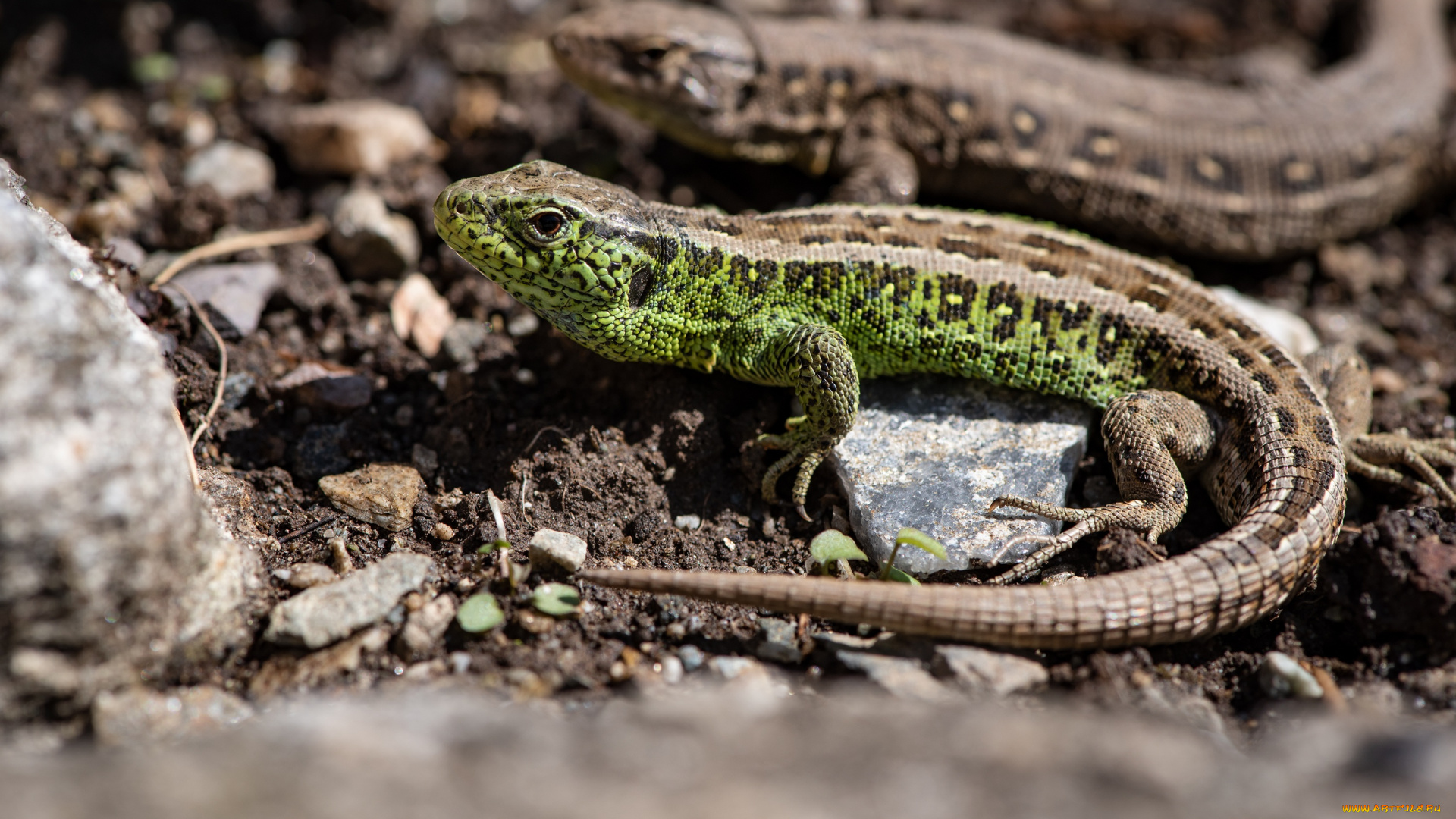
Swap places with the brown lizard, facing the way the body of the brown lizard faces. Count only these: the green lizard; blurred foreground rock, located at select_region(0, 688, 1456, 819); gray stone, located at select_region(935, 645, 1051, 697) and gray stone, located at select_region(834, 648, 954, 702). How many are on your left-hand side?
4

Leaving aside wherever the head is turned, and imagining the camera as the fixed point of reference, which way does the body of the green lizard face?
to the viewer's left

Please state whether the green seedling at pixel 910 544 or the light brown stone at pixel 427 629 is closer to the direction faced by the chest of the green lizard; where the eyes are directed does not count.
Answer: the light brown stone

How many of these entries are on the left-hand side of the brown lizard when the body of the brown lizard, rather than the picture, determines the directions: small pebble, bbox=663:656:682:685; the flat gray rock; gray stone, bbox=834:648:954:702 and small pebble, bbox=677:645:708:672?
4

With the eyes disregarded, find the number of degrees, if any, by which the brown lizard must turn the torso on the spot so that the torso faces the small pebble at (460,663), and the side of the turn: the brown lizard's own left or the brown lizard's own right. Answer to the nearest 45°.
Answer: approximately 90° to the brown lizard's own left

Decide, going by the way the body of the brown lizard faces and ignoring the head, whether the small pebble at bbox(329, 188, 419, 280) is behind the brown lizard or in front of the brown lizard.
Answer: in front

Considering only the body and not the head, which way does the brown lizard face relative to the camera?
to the viewer's left

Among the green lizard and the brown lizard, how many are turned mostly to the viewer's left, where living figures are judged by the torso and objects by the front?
2

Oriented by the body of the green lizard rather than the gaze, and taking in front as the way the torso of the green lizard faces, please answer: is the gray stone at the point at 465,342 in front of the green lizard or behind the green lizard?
in front

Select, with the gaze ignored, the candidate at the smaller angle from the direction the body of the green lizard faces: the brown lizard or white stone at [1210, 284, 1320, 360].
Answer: the brown lizard

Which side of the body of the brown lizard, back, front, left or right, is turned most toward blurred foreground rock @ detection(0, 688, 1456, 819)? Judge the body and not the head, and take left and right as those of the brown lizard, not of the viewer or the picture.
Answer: left
